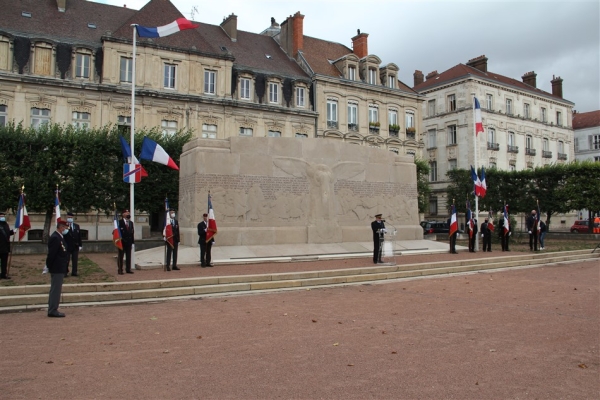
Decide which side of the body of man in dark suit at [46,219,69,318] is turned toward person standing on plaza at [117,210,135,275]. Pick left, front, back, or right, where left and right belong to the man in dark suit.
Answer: left

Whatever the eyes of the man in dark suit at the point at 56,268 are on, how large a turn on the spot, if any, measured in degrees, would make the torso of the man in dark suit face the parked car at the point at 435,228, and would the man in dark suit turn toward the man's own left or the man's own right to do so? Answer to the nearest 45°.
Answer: approximately 45° to the man's own left

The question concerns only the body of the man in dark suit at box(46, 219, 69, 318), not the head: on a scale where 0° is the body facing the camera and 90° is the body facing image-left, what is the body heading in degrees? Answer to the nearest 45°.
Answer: approximately 270°

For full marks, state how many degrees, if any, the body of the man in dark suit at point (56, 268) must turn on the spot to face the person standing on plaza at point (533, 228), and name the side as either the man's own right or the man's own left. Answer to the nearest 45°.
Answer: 0° — they already face them

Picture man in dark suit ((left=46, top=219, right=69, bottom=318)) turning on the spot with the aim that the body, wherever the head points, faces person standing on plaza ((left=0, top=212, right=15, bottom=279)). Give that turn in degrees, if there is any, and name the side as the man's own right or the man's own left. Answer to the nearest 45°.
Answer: approximately 90° to the man's own left

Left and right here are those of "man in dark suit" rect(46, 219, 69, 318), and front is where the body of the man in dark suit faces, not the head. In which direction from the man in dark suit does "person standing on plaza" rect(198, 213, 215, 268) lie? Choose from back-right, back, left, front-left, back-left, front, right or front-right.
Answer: front-left
